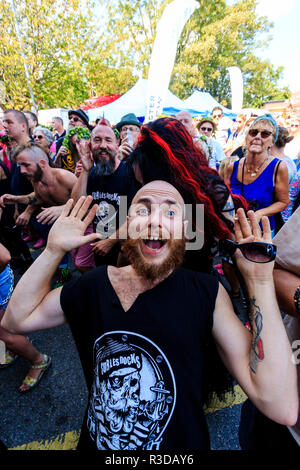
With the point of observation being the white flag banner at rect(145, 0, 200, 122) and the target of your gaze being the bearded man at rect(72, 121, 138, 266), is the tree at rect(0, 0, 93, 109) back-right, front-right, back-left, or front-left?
back-right
